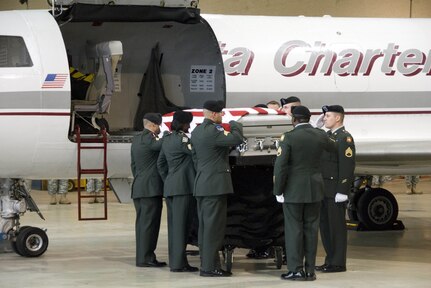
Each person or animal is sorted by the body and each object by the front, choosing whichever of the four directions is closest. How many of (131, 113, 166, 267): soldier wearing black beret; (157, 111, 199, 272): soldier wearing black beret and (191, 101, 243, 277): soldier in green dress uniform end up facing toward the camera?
0

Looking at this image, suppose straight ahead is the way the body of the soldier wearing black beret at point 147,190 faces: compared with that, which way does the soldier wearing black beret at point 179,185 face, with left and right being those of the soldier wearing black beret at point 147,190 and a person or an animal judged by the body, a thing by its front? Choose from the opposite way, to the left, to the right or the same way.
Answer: the same way

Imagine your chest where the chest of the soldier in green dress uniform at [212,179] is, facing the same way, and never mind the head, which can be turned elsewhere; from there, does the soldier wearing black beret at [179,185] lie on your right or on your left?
on your left

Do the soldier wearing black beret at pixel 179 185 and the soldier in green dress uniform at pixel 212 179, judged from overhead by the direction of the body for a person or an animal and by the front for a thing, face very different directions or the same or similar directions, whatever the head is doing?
same or similar directions

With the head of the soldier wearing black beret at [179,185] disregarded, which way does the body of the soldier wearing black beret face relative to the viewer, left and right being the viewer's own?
facing away from the viewer and to the right of the viewer

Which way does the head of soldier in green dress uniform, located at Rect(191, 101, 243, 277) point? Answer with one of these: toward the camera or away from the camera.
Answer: away from the camera

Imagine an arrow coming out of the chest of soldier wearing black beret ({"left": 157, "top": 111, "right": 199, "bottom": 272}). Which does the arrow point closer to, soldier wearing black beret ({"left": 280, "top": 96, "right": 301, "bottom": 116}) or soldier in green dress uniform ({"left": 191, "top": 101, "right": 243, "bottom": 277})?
the soldier wearing black beret

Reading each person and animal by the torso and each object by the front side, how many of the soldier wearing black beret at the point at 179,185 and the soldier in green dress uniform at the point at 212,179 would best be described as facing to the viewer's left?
0

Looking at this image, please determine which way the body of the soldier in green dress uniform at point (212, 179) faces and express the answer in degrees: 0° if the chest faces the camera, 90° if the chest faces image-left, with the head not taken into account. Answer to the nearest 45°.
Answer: approximately 225°

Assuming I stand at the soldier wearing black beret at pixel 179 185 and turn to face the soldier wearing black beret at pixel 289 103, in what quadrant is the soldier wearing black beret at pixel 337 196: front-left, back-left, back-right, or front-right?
front-right

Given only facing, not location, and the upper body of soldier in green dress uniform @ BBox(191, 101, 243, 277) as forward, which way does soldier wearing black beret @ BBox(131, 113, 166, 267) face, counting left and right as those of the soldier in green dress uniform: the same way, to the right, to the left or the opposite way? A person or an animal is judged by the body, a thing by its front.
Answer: the same way

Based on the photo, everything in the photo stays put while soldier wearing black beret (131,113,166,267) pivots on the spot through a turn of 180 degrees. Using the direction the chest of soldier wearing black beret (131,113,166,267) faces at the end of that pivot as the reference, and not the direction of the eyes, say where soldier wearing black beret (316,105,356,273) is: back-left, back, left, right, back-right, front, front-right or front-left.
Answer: back-left

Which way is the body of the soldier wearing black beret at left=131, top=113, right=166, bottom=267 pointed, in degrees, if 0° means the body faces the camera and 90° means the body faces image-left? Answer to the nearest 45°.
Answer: approximately 225°

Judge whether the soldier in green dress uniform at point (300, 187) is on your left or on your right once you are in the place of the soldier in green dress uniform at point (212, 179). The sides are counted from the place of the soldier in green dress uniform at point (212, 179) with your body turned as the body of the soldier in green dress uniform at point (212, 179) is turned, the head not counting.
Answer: on your right
